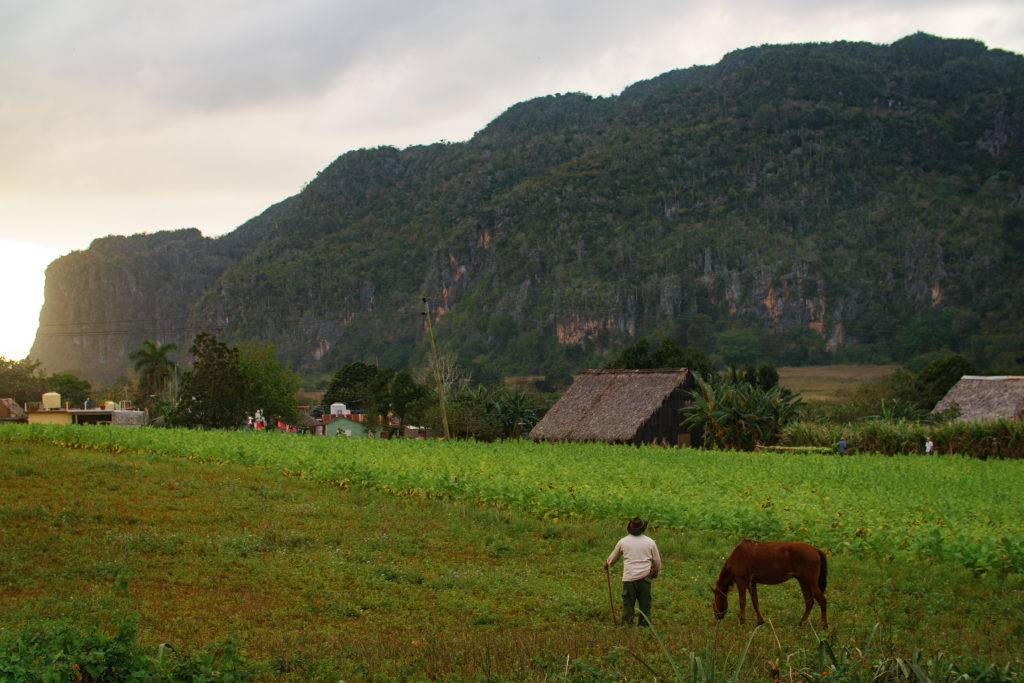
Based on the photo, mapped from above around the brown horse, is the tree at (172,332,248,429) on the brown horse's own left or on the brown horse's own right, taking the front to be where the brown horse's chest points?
on the brown horse's own right

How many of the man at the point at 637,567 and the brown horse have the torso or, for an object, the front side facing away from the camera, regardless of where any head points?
1

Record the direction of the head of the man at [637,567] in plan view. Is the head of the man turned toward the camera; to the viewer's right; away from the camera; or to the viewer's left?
away from the camera

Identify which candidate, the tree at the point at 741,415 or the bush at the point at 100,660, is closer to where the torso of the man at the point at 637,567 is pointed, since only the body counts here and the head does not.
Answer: the tree

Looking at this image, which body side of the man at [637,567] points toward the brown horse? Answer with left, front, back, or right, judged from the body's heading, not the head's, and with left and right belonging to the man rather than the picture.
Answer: right

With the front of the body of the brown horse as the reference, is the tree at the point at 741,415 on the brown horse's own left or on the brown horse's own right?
on the brown horse's own right

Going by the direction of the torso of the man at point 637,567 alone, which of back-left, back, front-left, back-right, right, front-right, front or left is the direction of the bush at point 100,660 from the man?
back-left

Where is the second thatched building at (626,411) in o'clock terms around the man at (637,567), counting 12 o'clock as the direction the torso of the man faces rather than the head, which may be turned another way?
The second thatched building is roughly at 12 o'clock from the man.

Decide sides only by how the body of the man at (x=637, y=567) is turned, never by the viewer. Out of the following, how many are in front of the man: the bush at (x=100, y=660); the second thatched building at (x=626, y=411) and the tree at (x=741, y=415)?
2

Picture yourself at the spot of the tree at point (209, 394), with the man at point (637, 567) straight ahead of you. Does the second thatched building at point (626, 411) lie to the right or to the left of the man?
left

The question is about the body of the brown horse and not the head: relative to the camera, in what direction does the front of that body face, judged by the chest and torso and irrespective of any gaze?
to the viewer's left

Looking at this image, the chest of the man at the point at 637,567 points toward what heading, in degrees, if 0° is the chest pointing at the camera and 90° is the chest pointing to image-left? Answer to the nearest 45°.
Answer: approximately 180°

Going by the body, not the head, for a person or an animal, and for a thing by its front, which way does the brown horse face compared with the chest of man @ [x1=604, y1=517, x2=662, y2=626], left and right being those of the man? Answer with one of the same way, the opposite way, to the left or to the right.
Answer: to the left

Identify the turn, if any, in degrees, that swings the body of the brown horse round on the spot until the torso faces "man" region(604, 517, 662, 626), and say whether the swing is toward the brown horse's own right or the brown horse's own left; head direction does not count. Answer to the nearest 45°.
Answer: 0° — it already faces them
